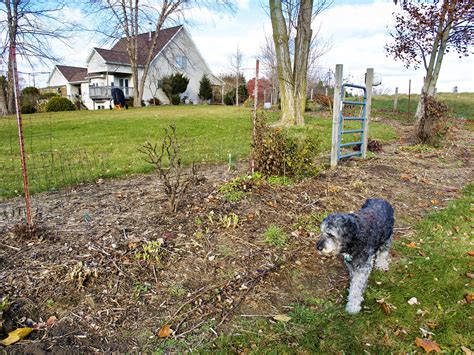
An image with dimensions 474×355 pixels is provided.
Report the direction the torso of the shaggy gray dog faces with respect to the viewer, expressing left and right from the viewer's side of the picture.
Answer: facing the viewer and to the left of the viewer

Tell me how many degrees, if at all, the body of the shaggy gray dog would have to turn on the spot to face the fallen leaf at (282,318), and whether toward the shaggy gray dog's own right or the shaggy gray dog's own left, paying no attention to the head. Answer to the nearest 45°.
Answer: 0° — it already faces it

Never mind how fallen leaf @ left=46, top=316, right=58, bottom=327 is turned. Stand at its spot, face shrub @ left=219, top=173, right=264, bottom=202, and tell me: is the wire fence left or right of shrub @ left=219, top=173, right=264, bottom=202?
left

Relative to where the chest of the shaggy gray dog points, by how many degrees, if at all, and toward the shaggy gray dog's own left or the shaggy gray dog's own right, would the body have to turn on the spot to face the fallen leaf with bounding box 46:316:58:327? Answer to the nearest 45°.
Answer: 0° — it already faces it

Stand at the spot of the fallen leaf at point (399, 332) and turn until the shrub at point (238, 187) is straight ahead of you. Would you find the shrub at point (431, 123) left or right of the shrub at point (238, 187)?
right

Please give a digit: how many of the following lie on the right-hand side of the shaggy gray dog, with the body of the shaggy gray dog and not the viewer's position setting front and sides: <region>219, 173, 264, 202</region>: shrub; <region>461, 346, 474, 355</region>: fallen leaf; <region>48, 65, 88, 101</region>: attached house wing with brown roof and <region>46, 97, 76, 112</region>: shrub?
3
